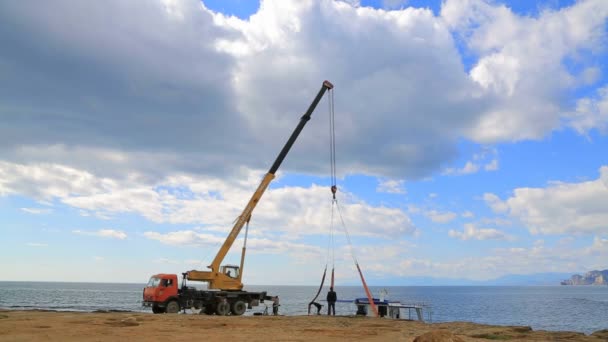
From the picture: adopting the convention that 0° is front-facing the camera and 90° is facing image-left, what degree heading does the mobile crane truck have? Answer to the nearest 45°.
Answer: approximately 45°

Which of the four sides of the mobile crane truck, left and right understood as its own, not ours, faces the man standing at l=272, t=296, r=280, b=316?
back
